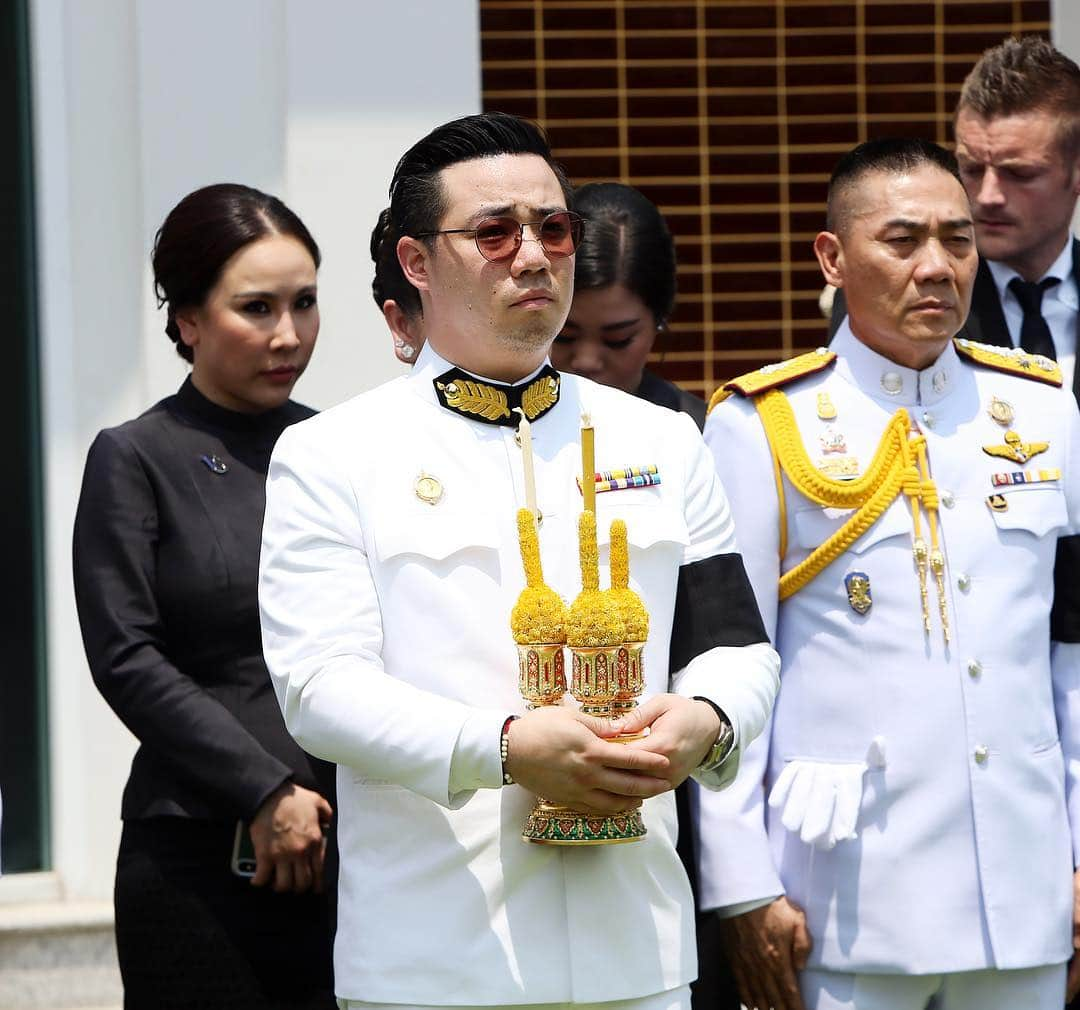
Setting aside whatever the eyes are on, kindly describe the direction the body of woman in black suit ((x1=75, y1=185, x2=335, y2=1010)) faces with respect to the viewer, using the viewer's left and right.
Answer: facing the viewer and to the right of the viewer

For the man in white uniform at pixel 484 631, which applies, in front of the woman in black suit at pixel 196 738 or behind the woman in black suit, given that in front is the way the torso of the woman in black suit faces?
in front

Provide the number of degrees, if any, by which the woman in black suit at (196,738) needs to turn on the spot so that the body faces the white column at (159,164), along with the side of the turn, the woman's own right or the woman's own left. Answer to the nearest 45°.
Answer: approximately 135° to the woman's own left

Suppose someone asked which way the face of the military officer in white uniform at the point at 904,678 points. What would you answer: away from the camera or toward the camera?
toward the camera

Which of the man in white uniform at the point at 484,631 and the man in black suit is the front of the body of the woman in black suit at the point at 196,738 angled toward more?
the man in white uniform

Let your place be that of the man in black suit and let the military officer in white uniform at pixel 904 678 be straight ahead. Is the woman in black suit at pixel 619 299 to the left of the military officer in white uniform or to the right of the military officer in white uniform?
right

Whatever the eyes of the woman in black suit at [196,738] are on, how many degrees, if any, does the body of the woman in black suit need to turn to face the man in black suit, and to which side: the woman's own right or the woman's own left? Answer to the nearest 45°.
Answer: approximately 45° to the woman's own left

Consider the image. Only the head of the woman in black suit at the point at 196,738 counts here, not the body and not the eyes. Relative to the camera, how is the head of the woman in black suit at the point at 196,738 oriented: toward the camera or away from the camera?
toward the camera

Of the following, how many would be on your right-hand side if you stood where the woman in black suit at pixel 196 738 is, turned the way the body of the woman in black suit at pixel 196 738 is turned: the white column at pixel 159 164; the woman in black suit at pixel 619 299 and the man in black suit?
0

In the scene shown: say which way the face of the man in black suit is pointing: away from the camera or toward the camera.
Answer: toward the camera

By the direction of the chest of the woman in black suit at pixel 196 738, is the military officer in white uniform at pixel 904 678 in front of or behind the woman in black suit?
in front
